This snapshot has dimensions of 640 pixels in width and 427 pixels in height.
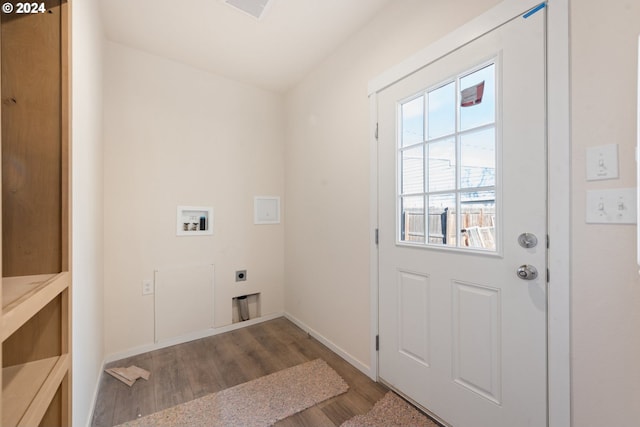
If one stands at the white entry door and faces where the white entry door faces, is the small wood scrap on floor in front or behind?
in front

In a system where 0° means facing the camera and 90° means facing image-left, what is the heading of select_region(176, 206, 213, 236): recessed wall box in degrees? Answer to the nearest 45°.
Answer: approximately 0°

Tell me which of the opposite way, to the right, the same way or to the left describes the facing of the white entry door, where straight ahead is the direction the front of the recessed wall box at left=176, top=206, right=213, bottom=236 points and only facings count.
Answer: to the right

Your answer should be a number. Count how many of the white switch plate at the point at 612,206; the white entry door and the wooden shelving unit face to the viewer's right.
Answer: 1

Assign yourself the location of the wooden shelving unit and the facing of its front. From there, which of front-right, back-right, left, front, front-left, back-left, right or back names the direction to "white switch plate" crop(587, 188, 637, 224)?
front-right

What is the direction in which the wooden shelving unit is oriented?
to the viewer's right

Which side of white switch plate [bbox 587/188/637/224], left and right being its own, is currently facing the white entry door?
right

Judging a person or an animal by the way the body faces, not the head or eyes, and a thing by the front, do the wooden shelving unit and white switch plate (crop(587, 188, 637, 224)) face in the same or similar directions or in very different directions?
very different directions

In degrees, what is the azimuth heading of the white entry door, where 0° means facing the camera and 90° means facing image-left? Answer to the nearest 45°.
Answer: approximately 45°
